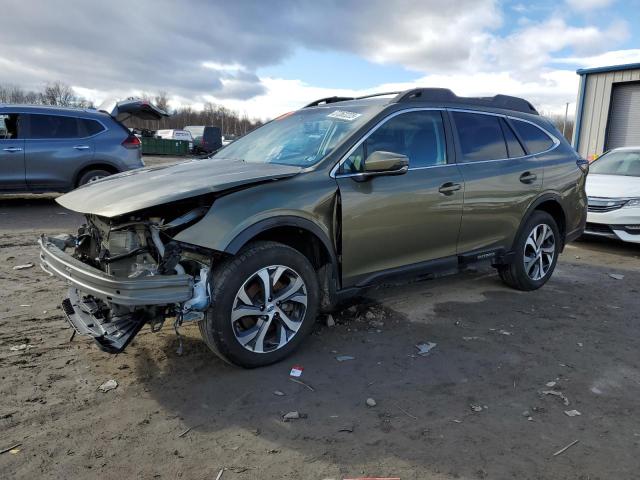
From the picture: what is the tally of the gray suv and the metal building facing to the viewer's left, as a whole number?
1

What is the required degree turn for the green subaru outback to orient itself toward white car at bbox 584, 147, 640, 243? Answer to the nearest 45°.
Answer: approximately 180°

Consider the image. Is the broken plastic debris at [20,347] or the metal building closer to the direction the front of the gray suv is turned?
the broken plastic debris

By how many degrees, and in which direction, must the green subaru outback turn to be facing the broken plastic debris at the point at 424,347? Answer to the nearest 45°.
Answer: approximately 135° to its left

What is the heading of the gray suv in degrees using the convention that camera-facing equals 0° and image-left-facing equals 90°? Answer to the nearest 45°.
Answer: approximately 90°

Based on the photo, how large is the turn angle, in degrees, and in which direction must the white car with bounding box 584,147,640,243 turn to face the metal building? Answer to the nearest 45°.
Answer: approximately 135° to its right

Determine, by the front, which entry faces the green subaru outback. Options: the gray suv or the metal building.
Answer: the metal building

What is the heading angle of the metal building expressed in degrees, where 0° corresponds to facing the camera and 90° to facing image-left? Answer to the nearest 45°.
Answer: approximately 0°
